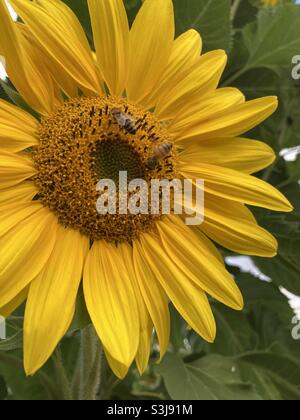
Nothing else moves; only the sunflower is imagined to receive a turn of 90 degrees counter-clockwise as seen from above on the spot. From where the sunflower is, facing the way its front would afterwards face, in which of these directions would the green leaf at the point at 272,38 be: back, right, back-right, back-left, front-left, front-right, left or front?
front-left

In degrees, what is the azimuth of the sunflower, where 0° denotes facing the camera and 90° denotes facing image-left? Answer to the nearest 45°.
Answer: approximately 0°

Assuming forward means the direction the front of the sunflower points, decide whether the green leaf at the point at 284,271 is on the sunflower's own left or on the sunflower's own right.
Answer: on the sunflower's own left
